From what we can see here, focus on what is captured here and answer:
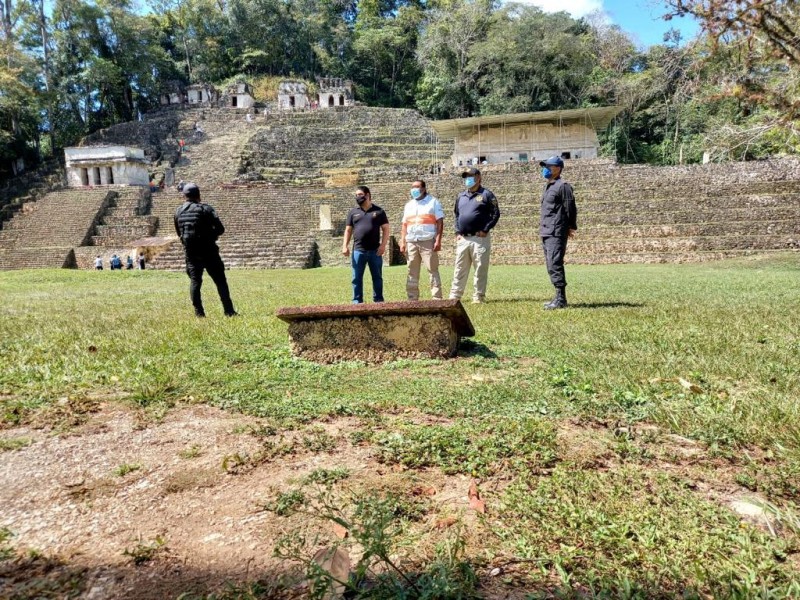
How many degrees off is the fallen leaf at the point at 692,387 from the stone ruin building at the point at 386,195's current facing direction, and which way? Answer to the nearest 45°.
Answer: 0° — it already faces it

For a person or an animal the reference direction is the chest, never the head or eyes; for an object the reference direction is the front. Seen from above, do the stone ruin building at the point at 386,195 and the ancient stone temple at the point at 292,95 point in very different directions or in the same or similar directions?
same or similar directions

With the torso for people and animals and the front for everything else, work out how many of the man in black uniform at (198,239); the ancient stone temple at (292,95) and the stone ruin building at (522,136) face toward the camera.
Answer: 2

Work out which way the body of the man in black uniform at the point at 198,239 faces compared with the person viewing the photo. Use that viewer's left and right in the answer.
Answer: facing away from the viewer and to the right of the viewer

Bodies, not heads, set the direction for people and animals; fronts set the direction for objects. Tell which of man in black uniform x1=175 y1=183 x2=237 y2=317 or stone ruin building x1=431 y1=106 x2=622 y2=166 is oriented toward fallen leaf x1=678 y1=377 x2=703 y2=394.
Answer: the stone ruin building

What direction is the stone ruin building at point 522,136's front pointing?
toward the camera

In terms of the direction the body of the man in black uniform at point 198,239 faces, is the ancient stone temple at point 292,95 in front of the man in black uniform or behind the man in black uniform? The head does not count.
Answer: in front

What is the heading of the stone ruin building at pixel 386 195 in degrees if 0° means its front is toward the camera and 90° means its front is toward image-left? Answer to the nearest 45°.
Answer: approximately 0°

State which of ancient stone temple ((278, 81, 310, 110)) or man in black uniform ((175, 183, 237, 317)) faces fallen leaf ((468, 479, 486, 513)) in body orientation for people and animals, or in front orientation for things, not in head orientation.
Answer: the ancient stone temple

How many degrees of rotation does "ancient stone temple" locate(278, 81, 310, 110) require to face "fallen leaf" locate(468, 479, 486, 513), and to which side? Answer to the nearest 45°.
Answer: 0° — it already faces it

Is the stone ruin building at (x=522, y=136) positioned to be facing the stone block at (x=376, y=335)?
yes

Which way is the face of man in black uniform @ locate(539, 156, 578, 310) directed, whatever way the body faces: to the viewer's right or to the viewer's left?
to the viewer's left

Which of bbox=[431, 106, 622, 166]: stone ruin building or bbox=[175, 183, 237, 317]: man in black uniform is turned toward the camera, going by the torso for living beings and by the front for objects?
the stone ruin building

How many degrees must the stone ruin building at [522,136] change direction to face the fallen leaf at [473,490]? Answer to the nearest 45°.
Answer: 0° — it already faces it

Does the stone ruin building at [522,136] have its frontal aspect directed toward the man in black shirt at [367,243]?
yes

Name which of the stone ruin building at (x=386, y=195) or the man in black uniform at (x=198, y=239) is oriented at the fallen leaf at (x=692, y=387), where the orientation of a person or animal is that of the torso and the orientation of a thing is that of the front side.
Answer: the stone ruin building

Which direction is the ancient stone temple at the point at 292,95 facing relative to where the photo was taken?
toward the camera

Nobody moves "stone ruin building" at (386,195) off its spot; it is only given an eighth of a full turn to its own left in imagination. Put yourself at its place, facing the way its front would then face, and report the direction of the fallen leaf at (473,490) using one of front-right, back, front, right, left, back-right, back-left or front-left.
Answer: front-right
